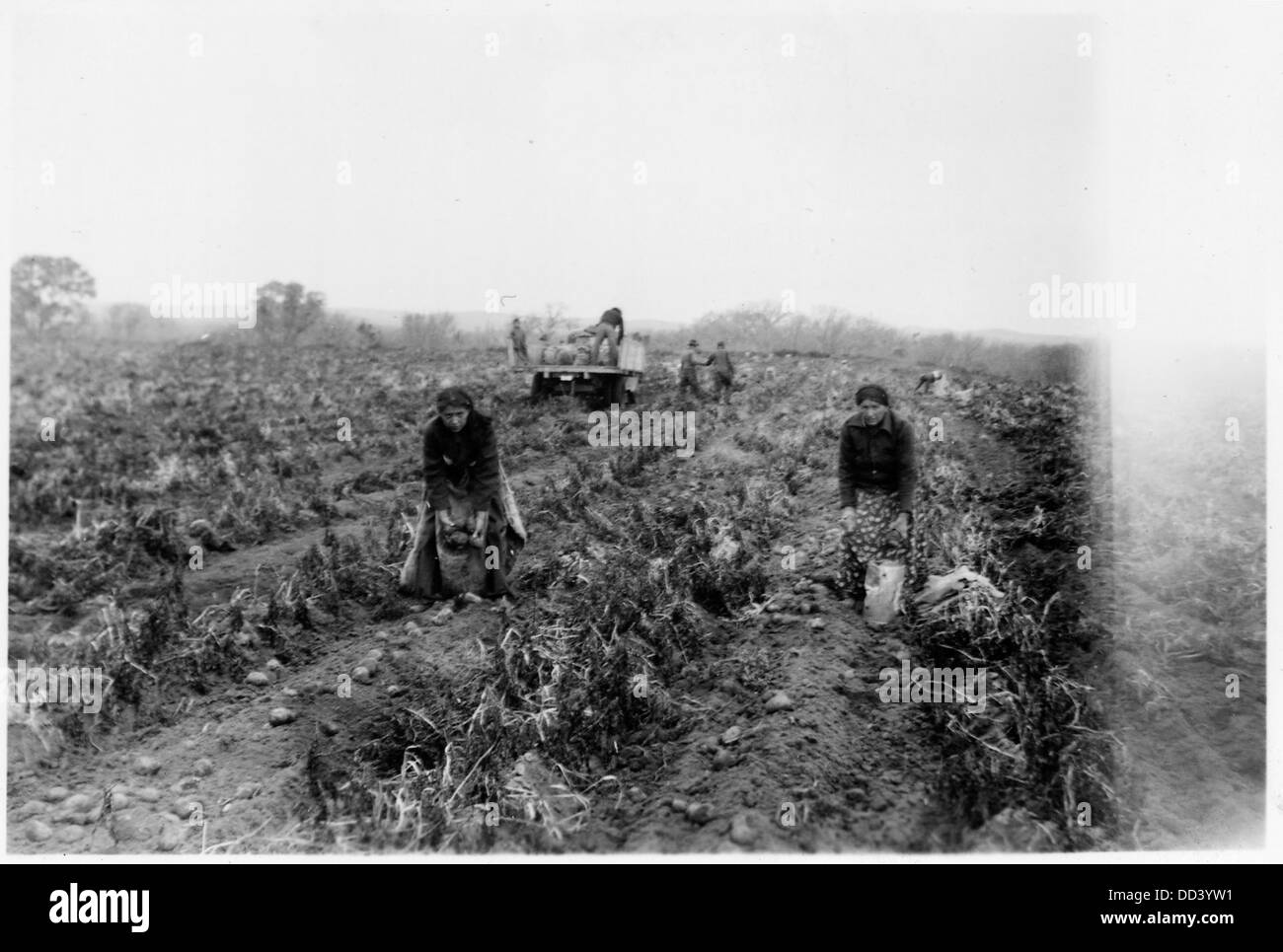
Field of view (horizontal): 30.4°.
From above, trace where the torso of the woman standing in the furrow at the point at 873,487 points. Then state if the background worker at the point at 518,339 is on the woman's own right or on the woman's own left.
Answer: on the woman's own right

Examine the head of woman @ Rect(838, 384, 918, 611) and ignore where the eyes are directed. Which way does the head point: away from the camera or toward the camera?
toward the camera

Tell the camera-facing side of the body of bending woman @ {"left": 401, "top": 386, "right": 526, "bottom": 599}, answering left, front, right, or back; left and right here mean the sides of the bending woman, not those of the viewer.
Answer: front

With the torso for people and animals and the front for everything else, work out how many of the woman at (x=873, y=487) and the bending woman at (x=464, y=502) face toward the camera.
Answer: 2

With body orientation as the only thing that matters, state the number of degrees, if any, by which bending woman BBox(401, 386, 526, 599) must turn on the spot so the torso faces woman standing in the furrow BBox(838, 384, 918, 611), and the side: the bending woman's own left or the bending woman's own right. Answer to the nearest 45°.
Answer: approximately 90° to the bending woman's own left

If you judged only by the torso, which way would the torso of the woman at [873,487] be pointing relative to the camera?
toward the camera

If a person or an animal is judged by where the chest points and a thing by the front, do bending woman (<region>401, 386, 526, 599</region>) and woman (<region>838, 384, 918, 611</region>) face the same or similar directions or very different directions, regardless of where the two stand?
same or similar directions

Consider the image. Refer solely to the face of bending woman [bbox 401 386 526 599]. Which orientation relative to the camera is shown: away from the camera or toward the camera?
toward the camera

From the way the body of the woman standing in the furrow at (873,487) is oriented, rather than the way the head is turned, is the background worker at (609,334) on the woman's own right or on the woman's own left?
on the woman's own right

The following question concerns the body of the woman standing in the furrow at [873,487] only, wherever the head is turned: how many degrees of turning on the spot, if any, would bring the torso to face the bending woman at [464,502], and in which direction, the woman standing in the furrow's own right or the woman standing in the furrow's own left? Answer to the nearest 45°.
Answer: approximately 90° to the woman standing in the furrow's own right
